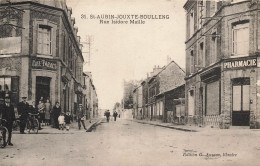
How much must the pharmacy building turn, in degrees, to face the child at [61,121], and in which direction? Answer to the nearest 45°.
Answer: approximately 45° to its right

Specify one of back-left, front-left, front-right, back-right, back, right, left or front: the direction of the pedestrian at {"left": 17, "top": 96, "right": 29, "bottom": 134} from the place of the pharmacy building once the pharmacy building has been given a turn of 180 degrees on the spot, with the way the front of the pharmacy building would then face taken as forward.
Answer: back-left
